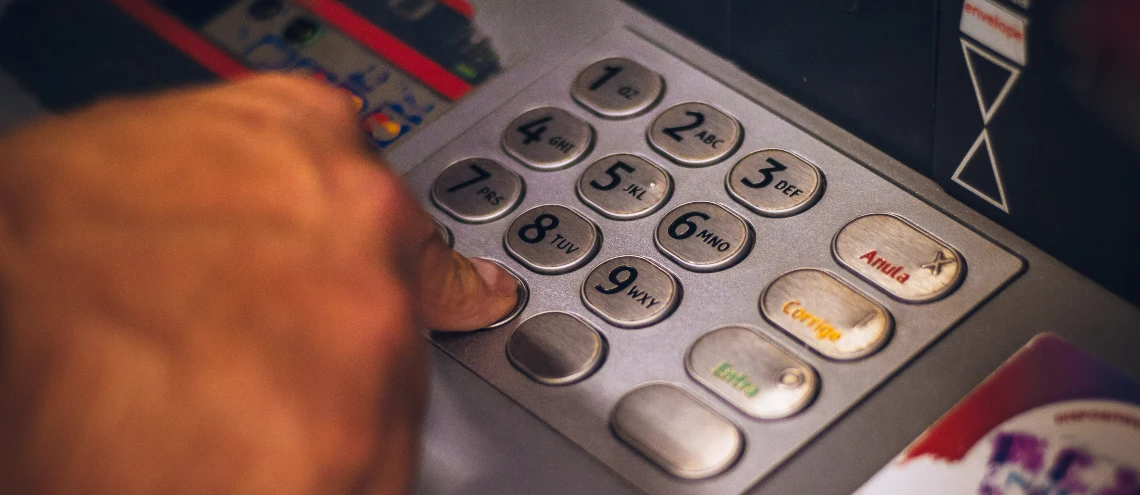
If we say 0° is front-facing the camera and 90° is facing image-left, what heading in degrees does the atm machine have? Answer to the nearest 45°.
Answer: approximately 45°

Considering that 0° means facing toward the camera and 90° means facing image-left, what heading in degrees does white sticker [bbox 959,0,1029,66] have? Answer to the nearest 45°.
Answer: approximately 45°
